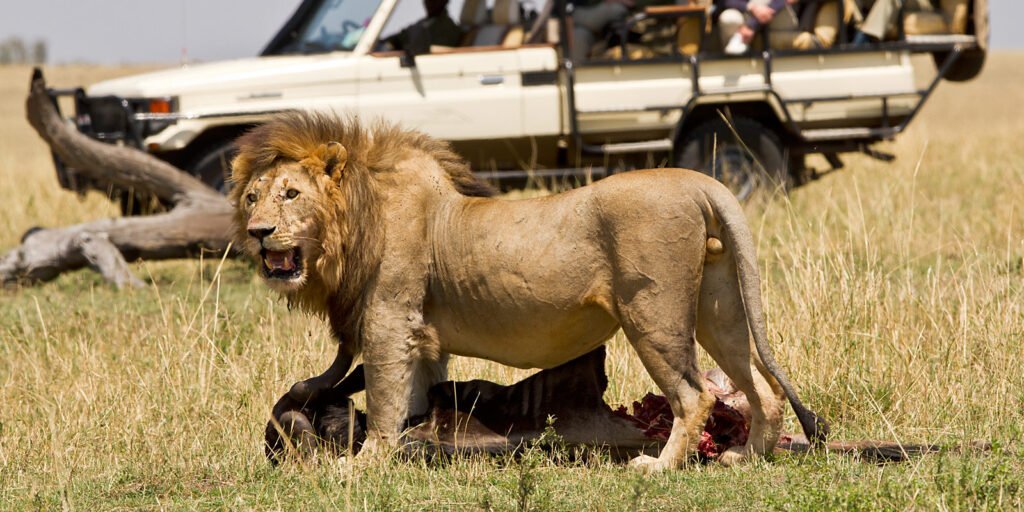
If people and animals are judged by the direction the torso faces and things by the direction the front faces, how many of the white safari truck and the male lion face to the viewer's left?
2

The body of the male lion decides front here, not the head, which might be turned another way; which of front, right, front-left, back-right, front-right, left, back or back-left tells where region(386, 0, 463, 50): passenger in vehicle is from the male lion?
right

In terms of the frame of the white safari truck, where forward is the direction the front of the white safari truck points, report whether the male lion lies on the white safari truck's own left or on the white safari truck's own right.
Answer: on the white safari truck's own left

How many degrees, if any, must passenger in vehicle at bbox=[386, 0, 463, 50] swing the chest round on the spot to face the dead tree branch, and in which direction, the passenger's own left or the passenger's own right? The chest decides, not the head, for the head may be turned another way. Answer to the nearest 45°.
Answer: approximately 45° to the passenger's own left

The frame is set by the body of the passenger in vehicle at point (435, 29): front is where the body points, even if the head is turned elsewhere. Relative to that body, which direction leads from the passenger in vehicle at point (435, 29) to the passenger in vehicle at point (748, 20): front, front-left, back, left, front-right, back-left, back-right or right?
back

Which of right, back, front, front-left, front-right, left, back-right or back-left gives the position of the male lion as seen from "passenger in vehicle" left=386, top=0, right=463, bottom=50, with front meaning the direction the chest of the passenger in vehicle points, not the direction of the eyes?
left

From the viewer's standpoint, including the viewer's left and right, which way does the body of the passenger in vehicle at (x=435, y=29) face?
facing to the left of the viewer

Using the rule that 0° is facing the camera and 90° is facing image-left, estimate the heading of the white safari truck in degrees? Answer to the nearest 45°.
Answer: approximately 90°

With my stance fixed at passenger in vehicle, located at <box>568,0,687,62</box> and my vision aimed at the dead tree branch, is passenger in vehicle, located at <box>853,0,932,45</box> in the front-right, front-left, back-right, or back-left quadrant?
back-left

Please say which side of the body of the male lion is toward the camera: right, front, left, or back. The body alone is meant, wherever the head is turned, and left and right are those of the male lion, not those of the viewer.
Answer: left

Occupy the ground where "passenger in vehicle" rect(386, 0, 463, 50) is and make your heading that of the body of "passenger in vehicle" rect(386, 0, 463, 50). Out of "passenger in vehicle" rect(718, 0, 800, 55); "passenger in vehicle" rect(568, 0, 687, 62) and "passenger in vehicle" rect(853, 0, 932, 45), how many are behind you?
3

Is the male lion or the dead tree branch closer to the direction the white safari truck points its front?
the dead tree branch

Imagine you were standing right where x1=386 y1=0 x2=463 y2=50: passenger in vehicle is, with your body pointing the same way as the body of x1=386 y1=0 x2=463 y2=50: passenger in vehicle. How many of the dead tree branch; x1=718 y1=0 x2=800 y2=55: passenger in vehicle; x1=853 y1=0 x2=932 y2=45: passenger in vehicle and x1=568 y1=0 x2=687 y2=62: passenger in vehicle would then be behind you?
3
